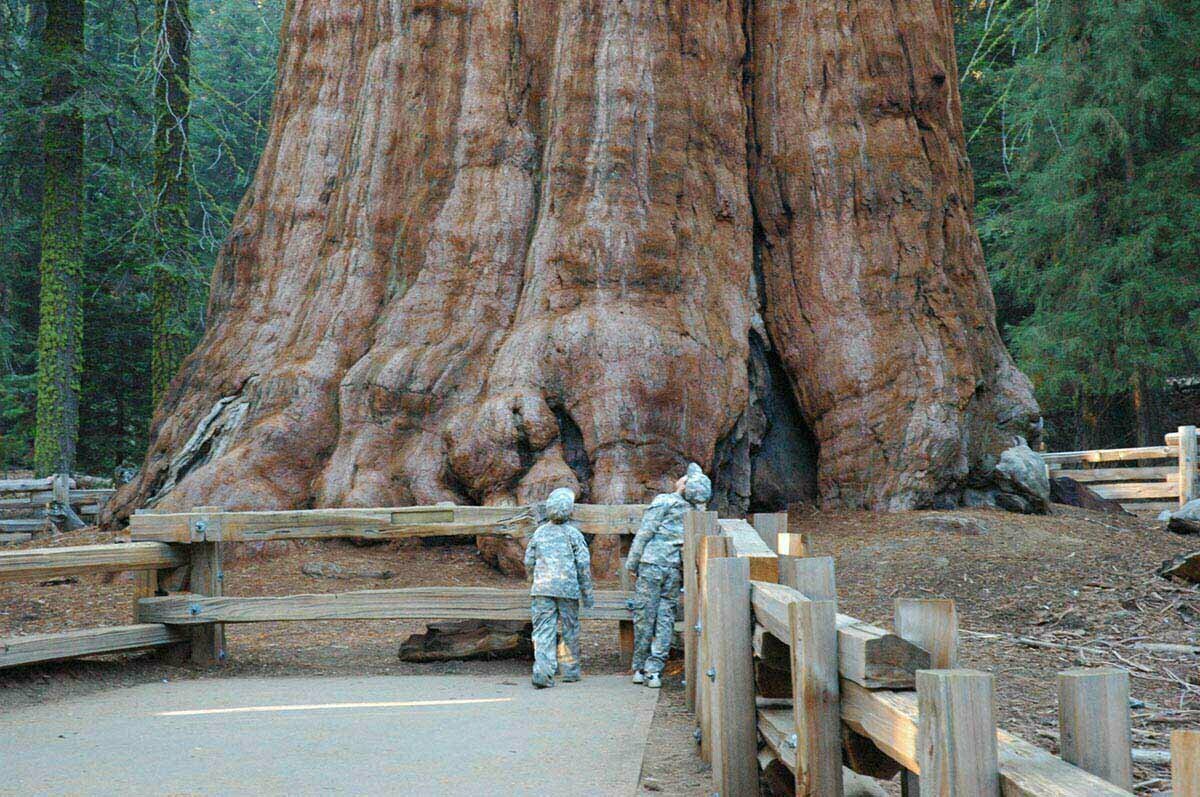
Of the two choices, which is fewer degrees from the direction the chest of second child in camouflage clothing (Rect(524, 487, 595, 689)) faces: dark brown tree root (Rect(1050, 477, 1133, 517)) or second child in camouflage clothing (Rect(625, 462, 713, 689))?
the dark brown tree root

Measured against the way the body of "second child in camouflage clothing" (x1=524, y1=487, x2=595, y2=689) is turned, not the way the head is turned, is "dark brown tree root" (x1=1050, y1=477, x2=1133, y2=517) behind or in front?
in front

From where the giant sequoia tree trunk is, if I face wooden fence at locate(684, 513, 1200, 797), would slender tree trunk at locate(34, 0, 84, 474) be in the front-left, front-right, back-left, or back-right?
back-right

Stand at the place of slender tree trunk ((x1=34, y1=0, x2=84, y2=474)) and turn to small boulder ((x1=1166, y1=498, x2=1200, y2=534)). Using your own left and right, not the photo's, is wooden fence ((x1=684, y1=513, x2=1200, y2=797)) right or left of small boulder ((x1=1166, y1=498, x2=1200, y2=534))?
right

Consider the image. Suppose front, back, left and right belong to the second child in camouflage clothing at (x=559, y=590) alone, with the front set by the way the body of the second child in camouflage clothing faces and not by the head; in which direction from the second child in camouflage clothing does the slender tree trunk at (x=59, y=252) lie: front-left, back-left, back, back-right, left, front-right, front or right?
front-left

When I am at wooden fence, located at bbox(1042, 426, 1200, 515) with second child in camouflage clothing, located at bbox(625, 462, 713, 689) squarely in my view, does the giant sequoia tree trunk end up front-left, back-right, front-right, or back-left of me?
front-right

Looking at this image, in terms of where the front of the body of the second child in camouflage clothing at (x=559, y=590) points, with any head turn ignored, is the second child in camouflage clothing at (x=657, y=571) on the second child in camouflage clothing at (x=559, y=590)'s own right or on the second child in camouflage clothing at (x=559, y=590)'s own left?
on the second child in camouflage clothing at (x=559, y=590)'s own right

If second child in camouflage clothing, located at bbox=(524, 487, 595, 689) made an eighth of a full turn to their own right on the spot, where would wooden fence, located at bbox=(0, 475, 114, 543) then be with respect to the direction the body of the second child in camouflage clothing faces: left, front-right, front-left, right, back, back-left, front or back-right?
left

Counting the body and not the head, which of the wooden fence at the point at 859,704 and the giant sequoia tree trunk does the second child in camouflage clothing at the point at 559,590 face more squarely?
the giant sequoia tree trunk

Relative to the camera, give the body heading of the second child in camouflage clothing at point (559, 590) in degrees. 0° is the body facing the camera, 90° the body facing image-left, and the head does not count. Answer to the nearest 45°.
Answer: approximately 180°

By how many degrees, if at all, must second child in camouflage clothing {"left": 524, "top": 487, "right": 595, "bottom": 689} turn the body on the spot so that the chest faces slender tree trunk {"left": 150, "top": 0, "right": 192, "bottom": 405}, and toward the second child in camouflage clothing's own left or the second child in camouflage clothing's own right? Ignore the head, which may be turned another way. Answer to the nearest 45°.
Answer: approximately 45° to the second child in camouflage clothing's own left

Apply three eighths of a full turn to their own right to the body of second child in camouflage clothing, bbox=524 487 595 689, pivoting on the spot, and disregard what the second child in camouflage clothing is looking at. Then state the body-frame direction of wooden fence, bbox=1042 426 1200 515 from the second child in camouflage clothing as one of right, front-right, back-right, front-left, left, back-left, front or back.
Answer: left

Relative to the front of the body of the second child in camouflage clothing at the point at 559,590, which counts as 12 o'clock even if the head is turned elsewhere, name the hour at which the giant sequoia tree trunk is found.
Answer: The giant sequoia tree trunk is roughly at 12 o'clock from the second child in camouflage clothing.

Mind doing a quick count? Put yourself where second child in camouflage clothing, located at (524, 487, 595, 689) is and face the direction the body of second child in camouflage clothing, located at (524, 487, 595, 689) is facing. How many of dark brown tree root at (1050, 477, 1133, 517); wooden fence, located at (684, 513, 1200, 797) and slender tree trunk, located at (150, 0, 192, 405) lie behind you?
1

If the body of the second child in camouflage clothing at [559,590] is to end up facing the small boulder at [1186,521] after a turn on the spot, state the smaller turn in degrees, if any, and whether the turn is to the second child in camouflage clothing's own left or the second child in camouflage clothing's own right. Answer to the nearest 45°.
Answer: approximately 45° to the second child in camouflage clothing's own right
